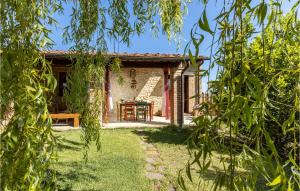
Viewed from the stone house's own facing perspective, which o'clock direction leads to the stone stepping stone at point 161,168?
The stone stepping stone is roughly at 12 o'clock from the stone house.

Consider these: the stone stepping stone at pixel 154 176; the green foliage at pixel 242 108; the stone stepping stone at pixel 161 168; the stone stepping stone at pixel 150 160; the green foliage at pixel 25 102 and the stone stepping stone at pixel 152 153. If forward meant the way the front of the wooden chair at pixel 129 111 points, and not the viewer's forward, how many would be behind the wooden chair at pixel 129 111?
6

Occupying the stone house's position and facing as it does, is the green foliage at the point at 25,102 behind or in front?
in front

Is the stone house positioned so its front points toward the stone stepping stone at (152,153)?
yes

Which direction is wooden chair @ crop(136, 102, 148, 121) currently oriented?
away from the camera

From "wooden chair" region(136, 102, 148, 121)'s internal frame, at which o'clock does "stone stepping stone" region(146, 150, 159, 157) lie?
The stone stepping stone is roughly at 6 o'clock from the wooden chair.

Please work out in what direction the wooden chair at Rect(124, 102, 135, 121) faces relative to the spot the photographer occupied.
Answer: facing away from the viewer

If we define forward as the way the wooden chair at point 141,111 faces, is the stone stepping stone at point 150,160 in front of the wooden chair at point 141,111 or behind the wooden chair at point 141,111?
behind
